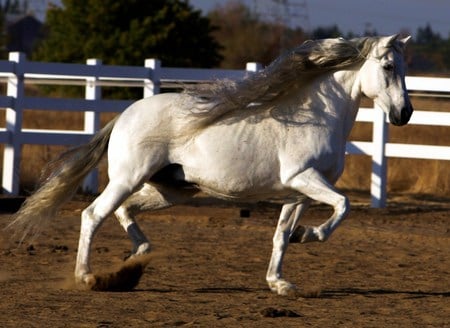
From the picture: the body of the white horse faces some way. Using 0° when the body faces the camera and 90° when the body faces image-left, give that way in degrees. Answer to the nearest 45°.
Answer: approximately 270°

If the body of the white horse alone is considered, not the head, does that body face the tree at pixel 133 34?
no

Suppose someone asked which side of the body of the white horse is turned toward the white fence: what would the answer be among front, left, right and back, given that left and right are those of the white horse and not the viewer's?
left
